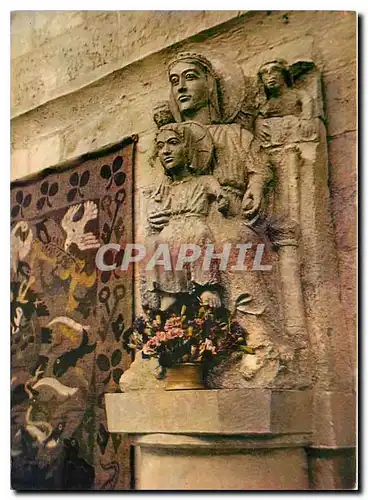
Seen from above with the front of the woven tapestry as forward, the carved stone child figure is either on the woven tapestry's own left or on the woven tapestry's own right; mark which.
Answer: on the woven tapestry's own left

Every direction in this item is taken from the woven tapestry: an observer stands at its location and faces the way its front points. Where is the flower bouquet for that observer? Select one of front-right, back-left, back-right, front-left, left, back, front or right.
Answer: left

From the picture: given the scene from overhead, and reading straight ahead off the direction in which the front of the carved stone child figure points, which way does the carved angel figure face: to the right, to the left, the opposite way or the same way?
the same way

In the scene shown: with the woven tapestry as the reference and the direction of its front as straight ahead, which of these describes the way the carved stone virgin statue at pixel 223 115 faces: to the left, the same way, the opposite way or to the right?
the same way

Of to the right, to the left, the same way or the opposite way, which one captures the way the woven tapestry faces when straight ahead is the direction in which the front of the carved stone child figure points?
the same way

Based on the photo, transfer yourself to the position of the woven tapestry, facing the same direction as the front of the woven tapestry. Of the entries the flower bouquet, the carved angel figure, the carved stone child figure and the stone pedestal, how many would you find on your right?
0

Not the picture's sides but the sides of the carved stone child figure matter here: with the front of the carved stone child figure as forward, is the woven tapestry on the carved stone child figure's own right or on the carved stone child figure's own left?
on the carved stone child figure's own right

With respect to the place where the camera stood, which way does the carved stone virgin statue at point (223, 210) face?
facing the viewer and to the left of the viewer

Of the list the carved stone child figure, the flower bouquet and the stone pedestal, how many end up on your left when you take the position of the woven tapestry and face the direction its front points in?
3
